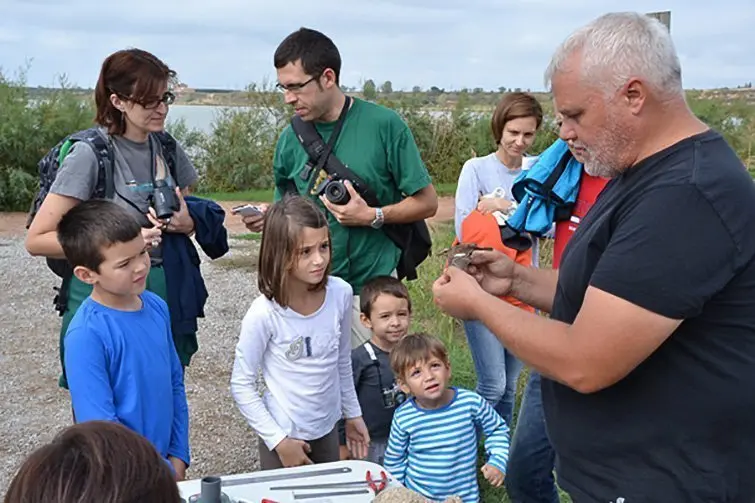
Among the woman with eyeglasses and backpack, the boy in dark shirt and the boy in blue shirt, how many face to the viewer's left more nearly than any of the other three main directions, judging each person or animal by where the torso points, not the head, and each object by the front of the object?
0

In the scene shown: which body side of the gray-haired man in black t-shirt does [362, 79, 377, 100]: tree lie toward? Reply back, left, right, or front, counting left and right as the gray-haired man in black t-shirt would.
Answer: right

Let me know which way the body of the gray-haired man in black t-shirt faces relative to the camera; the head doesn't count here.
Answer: to the viewer's left

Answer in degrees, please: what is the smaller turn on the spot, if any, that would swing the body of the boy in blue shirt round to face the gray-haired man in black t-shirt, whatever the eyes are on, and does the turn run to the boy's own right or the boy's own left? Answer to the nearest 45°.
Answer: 0° — they already face them

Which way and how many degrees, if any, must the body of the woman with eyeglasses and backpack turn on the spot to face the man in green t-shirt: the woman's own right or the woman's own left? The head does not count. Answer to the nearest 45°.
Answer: approximately 45° to the woman's own left

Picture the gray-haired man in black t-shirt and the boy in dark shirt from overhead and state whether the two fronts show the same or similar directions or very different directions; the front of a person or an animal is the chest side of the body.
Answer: very different directions

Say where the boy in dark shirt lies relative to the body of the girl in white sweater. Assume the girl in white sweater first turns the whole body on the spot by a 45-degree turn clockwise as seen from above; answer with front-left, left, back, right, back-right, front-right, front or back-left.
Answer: back-left

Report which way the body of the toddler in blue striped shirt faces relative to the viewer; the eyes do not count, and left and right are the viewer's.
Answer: facing the viewer

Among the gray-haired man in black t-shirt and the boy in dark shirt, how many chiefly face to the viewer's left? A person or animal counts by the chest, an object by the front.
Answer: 1

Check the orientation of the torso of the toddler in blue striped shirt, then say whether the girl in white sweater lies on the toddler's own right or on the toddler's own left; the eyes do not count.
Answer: on the toddler's own right

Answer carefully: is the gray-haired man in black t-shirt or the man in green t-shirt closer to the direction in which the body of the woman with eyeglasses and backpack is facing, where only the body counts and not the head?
the gray-haired man in black t-shirt

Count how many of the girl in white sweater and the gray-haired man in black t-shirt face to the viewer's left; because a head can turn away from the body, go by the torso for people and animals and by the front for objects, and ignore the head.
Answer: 1

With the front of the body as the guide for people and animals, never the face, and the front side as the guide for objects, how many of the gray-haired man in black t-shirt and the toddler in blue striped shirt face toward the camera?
1

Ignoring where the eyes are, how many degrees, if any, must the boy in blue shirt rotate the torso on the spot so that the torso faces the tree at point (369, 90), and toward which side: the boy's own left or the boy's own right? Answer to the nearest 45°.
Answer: approximately 135° to the boy's own left

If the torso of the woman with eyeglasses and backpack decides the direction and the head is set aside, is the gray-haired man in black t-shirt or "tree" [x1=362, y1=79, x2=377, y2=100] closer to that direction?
the gray-haired man in black t-shirt

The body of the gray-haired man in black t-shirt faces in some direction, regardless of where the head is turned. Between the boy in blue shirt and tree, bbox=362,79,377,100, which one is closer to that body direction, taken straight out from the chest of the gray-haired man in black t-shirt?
the boy in blue shirt
